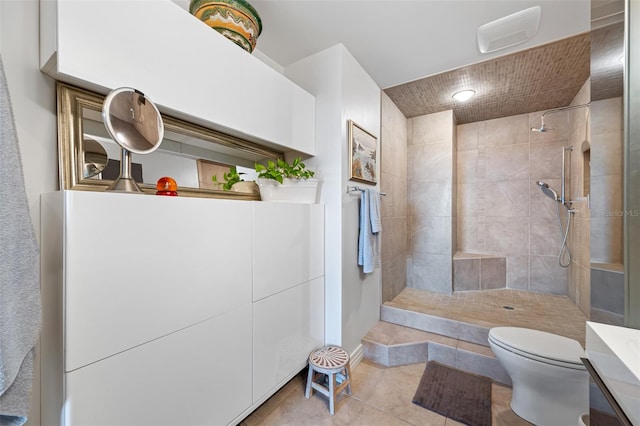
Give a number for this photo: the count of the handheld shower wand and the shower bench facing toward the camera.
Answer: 1

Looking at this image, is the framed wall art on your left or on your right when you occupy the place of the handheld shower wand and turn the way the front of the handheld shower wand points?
on your left

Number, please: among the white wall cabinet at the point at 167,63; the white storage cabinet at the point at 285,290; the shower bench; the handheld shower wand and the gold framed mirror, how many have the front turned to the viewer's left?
1

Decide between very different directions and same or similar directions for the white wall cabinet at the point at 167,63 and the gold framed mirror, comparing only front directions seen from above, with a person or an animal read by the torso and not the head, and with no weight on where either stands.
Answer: same or similar directions

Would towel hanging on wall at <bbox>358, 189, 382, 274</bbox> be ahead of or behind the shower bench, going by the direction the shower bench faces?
ahead

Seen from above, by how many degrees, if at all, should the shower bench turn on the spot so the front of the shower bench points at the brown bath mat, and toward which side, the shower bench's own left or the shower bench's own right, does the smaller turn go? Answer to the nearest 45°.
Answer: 0° — it already faces it

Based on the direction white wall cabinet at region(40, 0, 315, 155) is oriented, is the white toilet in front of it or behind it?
in front

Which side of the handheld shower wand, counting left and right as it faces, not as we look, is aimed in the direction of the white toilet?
left

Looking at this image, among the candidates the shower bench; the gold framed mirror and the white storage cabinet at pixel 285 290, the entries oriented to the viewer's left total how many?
0

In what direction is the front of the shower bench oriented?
toward the camera

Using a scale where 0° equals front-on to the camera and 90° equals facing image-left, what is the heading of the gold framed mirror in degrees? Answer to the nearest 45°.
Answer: approximately 315°

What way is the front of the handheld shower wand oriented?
to the viewer's left
